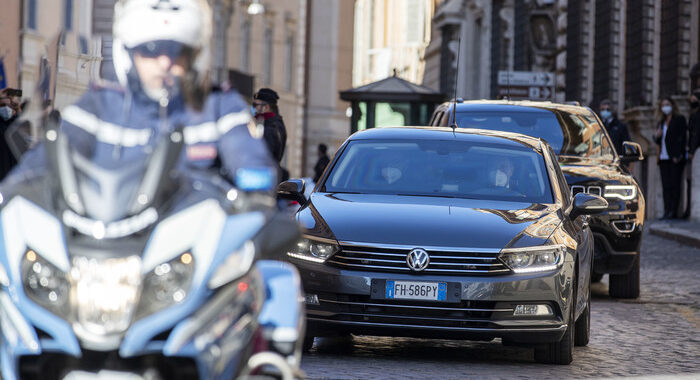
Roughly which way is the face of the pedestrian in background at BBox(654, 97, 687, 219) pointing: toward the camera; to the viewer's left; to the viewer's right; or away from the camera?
toward the camera

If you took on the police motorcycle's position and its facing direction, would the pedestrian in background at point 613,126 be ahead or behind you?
behind

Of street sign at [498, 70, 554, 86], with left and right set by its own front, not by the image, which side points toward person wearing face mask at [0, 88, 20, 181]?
front

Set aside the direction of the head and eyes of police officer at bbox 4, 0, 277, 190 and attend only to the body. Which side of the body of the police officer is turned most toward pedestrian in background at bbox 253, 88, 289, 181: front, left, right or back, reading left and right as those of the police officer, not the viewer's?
back

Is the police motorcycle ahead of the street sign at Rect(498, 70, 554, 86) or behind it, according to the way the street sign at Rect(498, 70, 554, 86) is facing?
ahead

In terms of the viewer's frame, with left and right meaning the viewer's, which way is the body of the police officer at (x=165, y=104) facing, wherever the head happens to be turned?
facing the viewer

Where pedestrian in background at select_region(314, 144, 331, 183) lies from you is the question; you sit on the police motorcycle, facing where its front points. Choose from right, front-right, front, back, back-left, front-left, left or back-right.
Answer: back

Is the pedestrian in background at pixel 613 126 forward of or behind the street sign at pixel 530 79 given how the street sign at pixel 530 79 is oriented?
forward

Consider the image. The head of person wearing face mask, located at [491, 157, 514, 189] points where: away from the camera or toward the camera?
toward the camera

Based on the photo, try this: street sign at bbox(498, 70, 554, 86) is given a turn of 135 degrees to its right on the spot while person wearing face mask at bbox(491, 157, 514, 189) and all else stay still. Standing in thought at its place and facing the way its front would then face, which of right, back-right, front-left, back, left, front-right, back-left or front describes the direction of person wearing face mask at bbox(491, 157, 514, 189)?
back-left

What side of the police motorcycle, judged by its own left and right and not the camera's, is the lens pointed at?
front

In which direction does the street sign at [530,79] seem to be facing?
toward the camera
